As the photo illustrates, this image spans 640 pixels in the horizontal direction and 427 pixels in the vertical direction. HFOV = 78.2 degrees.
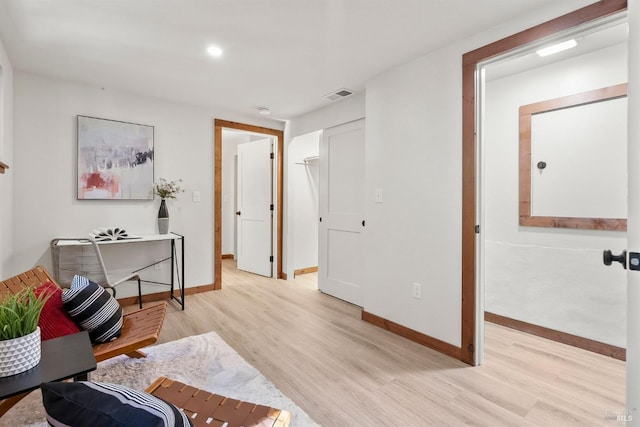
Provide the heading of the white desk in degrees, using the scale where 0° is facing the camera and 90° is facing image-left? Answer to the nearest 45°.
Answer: approximately 0°

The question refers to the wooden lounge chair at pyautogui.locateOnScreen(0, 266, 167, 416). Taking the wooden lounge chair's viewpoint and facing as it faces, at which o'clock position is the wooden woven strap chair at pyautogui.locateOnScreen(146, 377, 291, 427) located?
The wooden woven strap chair is roughly at 1 o'clock from the wooden lounge chair.

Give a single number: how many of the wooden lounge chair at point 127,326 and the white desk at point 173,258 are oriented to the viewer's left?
0

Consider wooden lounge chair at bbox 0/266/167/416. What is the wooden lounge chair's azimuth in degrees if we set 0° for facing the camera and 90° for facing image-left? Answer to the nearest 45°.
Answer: approximately 315°

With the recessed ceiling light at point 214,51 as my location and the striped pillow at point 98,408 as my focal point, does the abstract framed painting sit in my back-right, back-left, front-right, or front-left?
back-right

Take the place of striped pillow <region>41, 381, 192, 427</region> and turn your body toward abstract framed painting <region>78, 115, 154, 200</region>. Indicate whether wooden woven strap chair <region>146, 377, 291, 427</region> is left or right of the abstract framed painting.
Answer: right

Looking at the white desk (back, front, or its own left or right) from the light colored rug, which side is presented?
front

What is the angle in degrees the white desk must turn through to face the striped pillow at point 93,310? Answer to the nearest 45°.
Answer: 0° — it already faces it

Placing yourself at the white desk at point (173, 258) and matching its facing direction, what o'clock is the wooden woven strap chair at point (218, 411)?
The wooden woven strap chair is roughly at 12 o'clock from the white desk.

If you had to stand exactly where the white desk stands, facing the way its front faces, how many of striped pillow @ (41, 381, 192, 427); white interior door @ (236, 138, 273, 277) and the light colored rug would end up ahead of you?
2
